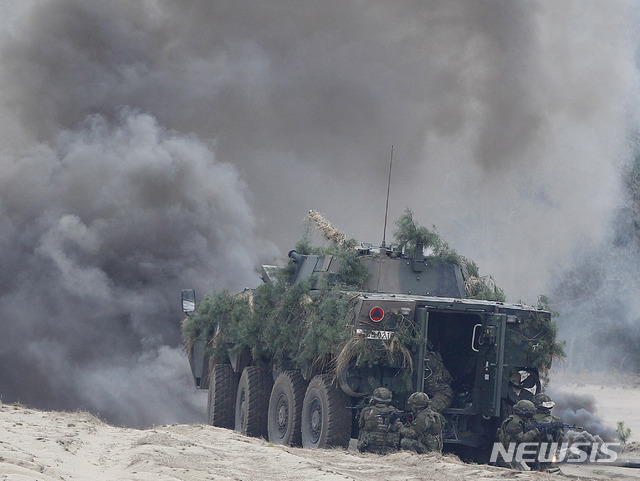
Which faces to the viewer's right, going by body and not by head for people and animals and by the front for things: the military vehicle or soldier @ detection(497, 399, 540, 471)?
the soldier

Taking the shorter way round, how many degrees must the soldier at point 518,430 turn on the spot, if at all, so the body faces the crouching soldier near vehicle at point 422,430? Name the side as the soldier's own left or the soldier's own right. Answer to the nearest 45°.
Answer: approximately 180°

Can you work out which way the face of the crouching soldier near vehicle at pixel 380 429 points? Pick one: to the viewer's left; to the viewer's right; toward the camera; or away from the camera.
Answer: away from the camera

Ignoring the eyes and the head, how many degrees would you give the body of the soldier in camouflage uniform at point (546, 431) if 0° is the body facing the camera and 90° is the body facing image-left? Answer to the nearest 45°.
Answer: approximately 270°

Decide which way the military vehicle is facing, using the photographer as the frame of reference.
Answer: facing away from the viewer and to the left of the viewer

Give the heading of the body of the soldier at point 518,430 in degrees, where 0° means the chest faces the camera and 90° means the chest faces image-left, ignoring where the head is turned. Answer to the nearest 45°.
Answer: approximately 270°
